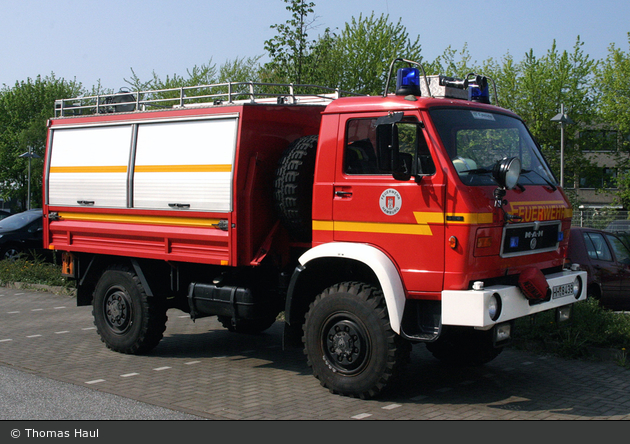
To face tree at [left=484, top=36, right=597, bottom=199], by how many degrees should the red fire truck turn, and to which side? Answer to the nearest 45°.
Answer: approximately 135° to its left

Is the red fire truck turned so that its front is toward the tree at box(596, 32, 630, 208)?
no

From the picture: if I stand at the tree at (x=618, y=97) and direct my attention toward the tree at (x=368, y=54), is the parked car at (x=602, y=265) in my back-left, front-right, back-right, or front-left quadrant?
front-left

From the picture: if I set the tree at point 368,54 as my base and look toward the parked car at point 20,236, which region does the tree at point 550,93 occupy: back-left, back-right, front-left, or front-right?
back-left

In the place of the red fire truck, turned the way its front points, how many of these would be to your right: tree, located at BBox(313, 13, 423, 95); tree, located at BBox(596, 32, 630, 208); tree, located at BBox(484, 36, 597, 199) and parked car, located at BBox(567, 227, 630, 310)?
0

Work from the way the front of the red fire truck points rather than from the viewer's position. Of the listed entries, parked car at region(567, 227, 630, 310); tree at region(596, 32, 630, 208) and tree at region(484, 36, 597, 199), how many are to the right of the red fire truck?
0

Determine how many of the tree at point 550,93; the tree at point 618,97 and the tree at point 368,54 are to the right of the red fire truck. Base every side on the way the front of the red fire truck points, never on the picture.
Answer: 0

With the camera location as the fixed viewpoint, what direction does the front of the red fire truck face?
facing the viewer and to the right of the viewer

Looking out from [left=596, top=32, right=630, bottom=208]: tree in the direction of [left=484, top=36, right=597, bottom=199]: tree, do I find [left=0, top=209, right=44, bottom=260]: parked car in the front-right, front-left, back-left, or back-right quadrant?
front-left

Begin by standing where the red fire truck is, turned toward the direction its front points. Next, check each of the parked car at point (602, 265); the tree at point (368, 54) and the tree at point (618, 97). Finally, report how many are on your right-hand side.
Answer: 0

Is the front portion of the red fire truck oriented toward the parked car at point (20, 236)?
no

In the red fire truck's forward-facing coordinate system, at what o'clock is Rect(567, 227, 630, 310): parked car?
The parked car is roughly at 9 o'clock from the red fire truck.

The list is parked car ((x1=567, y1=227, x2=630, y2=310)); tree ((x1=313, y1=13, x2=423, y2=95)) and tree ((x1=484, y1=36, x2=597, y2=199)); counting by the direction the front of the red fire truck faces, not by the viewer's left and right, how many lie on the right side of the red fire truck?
0

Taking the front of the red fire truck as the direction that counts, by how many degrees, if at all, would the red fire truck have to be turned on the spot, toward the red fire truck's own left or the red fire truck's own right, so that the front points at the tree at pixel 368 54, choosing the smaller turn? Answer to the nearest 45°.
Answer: approximately 135° to the red fire truck's own left
